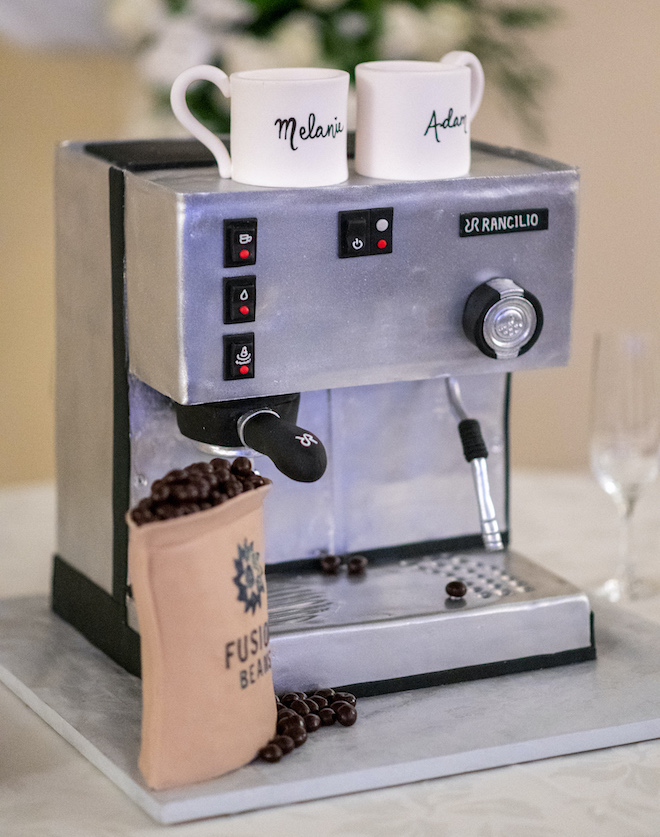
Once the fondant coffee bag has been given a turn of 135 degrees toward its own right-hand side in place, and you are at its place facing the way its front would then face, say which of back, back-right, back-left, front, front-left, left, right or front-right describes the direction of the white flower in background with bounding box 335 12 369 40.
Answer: right

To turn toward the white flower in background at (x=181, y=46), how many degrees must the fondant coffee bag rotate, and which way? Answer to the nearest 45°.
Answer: approximately 135° to its left

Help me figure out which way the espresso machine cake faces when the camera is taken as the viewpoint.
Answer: facing the viewer and to the right of the viewer

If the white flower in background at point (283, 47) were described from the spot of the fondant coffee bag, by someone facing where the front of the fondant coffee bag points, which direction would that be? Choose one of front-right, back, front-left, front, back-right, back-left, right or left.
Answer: back-left

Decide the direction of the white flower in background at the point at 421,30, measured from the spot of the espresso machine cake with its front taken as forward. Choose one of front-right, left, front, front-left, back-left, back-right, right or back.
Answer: back-left

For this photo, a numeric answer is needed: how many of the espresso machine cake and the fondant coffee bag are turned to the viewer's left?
0

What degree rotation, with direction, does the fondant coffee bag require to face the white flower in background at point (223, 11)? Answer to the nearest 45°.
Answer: approximately 135° to its left

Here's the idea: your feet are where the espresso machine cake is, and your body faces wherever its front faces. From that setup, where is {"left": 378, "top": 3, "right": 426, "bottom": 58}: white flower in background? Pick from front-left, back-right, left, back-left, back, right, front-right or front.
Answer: back-left

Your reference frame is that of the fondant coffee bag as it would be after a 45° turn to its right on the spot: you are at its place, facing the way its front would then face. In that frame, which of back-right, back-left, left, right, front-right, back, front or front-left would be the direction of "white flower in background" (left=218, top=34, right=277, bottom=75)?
back

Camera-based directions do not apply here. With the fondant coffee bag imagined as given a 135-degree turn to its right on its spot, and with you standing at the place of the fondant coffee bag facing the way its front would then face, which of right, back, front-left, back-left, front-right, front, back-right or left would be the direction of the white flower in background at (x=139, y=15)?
right
